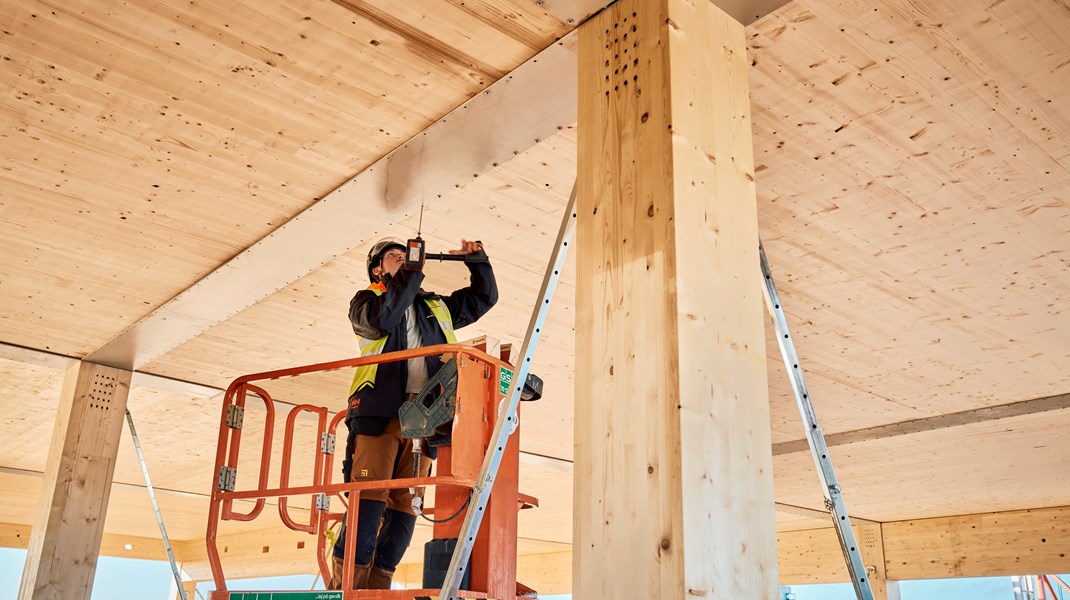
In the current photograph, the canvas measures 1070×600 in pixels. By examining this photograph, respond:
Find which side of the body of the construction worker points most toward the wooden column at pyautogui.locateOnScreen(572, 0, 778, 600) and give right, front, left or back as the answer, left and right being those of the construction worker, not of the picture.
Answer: front

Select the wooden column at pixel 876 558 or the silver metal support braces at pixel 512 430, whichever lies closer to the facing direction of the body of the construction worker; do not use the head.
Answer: the silver metal support braces

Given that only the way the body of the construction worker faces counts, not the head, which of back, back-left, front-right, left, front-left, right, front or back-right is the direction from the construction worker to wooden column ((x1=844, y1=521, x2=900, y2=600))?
left

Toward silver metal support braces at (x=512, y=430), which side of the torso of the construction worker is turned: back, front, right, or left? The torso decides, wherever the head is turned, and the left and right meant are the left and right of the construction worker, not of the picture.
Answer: front

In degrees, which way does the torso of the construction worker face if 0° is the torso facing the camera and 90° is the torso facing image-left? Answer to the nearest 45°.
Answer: approximately 315°

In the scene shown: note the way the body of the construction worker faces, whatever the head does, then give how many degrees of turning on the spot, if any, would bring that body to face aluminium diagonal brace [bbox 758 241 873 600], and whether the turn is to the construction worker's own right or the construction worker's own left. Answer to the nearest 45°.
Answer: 0° — they already face it

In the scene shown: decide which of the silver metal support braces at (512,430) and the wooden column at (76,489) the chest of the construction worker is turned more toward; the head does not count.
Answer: the silver metal support braces
